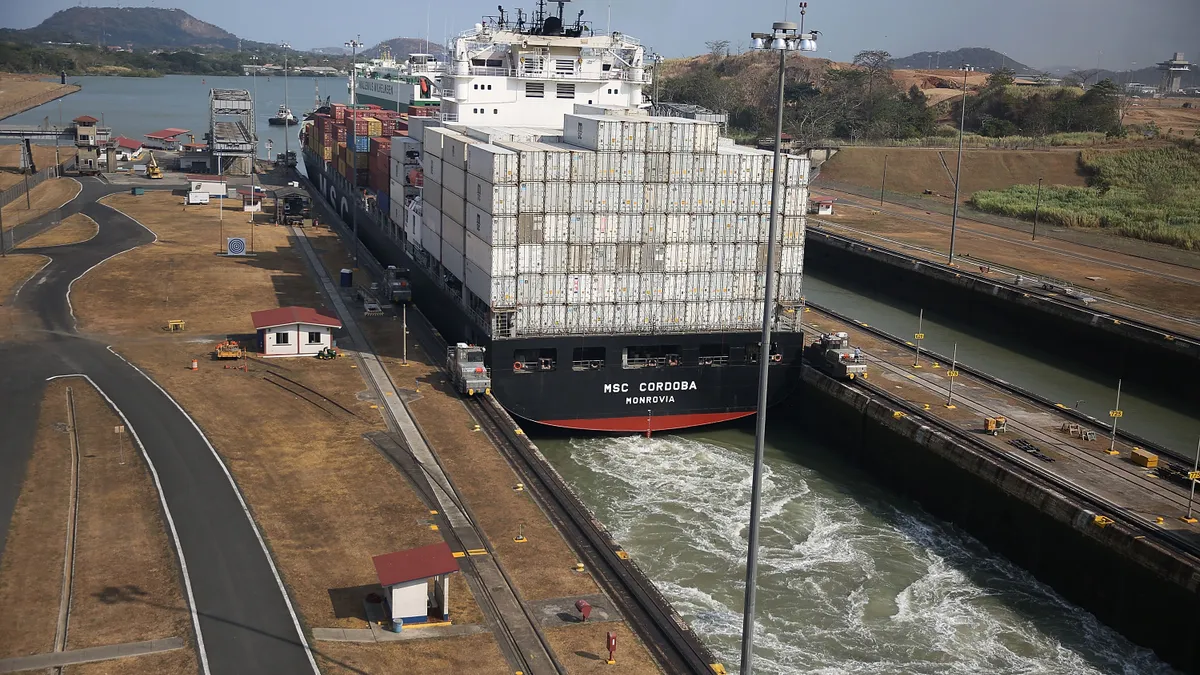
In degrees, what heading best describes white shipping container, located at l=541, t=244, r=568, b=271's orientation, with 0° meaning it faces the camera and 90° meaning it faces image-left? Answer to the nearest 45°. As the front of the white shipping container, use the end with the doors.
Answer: approximately 0°

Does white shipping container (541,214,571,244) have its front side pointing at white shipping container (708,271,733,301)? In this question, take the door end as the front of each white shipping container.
no

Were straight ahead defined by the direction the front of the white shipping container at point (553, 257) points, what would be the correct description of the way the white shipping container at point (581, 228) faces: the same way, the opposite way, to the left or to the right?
the same way

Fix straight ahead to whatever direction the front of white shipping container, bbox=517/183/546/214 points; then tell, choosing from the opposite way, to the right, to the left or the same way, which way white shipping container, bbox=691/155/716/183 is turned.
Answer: the same way

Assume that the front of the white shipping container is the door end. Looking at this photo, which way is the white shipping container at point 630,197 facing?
toward the camera

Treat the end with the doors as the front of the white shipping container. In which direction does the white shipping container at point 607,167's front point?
toward the camera

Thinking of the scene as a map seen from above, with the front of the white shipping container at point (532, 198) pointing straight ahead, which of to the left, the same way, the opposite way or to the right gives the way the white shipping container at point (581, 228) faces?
the same way

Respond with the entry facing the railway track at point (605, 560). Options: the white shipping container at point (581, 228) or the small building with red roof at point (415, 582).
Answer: the white shipping container

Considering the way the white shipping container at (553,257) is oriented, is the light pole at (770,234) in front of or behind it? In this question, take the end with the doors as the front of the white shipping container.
in front

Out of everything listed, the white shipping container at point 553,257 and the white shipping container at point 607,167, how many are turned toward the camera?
2

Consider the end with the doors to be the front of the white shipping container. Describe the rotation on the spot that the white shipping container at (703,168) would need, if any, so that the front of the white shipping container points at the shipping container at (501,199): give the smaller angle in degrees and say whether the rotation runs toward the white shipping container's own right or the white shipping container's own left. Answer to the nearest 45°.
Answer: approximately 90° to the white shipping container's own right

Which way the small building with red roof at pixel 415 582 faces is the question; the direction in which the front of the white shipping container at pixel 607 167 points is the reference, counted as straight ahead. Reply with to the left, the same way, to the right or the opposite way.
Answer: the same way

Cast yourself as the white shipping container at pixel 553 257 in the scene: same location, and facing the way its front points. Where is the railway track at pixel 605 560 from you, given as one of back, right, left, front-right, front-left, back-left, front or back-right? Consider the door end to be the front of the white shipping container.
front
